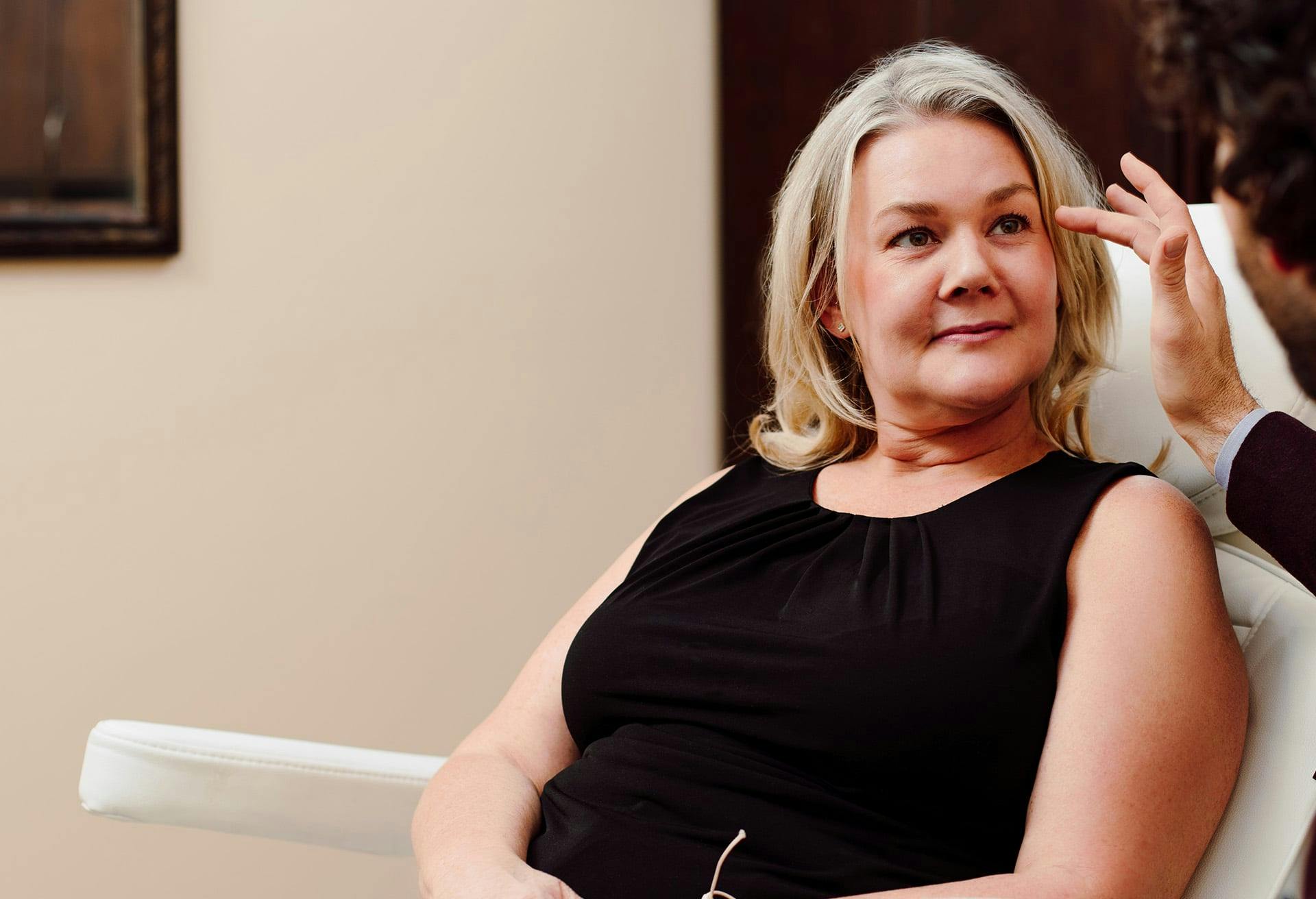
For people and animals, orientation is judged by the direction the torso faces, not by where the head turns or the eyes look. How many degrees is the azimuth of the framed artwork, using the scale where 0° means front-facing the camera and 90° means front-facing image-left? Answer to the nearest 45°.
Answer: approximately 0°

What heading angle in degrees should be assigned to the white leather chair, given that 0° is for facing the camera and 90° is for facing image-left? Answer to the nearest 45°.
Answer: approximately 45°

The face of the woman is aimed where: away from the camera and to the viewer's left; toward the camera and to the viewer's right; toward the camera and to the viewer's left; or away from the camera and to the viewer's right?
toward the camera and to the viewer's right

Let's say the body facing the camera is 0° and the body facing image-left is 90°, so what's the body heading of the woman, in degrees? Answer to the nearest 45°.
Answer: approximately 45°

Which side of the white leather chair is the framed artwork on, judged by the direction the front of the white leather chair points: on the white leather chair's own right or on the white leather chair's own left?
on the white leather chair's own right

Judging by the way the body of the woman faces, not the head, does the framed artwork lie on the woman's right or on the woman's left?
on the woman's right

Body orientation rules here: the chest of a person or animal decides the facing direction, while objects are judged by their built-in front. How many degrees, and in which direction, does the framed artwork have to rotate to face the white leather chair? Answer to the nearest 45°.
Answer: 0° — it already faces it
